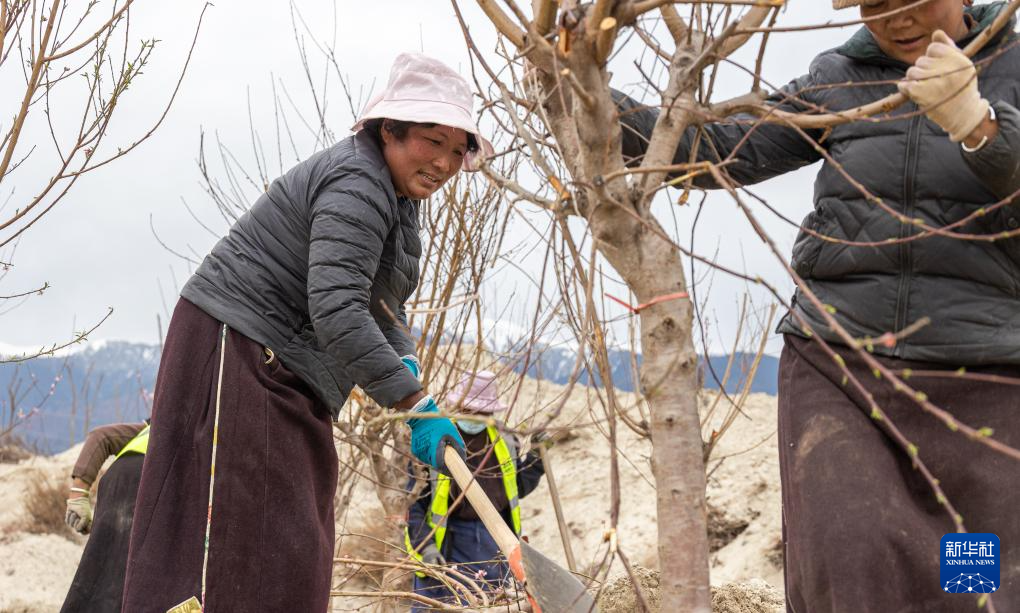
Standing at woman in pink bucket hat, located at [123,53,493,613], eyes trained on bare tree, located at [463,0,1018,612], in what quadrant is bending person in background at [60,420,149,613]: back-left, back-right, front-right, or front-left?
back-left

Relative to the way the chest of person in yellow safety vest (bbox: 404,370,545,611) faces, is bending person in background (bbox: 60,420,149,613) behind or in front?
in front

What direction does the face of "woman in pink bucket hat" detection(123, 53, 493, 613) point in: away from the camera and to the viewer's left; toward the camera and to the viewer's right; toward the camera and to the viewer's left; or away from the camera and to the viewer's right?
toward the camera and to the viewer's right

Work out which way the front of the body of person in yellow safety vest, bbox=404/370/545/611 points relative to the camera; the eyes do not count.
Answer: toward the camera

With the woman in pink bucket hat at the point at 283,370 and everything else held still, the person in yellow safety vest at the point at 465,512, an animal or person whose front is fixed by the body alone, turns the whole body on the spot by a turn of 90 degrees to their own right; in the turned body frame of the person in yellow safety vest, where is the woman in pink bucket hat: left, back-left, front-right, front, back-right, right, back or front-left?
left

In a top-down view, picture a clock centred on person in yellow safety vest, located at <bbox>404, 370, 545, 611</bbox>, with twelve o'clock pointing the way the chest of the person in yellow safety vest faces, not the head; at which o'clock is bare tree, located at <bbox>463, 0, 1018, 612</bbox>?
The bare tree is roughly at 12 o'clock from the person in yellow safety vest.

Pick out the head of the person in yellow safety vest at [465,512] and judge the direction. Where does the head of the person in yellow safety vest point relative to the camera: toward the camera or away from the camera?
toward the camera
